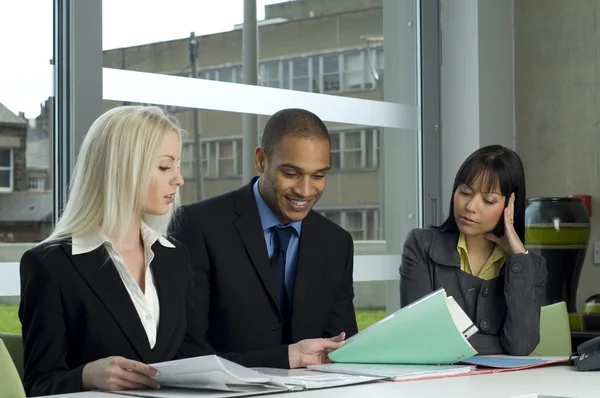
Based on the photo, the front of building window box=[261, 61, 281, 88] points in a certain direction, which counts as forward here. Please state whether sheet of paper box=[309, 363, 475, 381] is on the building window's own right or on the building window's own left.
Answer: on the building window's own left

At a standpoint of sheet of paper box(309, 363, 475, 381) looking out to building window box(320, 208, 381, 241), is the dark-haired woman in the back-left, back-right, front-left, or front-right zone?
front-right

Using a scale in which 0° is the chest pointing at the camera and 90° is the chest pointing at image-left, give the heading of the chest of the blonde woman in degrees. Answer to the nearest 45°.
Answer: approximately 315°

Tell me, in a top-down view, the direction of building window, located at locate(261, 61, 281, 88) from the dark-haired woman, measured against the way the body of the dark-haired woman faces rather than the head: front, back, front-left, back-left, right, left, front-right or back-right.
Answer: back-right

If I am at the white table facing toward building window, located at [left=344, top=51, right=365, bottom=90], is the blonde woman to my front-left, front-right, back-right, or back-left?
front-left

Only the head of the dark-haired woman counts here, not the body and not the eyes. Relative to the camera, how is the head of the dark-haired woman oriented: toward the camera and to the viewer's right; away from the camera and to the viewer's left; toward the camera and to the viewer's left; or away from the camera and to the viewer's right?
toward the camera and to the viewer's left

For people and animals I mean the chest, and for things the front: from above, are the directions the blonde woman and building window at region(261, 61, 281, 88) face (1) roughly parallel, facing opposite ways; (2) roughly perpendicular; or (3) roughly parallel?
roughly perpendicular

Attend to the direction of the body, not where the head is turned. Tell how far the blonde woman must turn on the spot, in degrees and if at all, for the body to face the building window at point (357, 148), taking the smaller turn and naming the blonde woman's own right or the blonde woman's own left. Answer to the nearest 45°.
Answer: approximately 90° to the blonde woman's own left

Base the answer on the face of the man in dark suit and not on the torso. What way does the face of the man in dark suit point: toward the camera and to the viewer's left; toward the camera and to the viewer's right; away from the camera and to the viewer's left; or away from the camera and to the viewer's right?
toward the camera and to the viewer's right

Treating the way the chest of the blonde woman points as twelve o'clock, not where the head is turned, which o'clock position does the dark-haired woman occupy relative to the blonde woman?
The dark-haired woman is roughly at 10 o'clock from the blonde woman.

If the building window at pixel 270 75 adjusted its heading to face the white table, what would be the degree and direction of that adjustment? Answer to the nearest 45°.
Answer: approximately 45° to its left

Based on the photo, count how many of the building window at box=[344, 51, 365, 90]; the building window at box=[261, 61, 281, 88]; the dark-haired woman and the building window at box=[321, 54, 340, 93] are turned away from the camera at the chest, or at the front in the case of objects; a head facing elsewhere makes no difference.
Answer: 0

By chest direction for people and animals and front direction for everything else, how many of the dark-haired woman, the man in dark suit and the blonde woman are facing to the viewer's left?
0

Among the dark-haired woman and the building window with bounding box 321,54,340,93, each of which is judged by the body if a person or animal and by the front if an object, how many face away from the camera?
0

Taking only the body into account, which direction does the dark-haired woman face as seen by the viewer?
toward the camera

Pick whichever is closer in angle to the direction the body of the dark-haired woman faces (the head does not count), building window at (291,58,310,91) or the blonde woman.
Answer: the blonde woman
